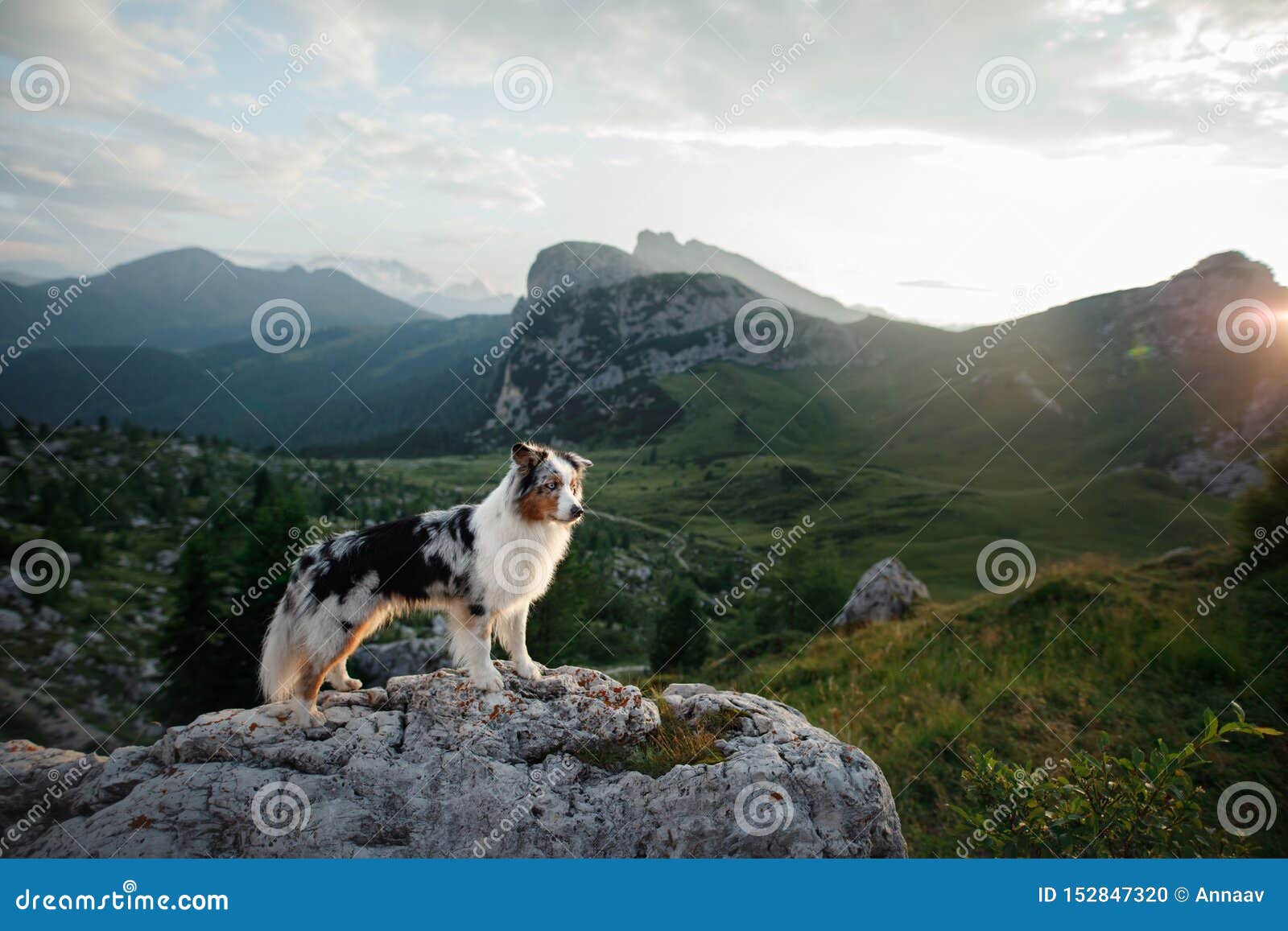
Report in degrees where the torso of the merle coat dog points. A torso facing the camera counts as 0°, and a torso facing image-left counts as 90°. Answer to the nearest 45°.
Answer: approximately 270°

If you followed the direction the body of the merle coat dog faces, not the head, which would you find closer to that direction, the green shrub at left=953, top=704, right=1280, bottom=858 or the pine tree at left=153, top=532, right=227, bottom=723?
the green shrub

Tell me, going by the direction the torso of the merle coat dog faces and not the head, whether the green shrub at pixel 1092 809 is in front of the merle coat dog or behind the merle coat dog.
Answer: in front

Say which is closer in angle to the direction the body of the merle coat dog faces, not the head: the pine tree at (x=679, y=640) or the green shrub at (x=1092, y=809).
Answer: the green shrub
